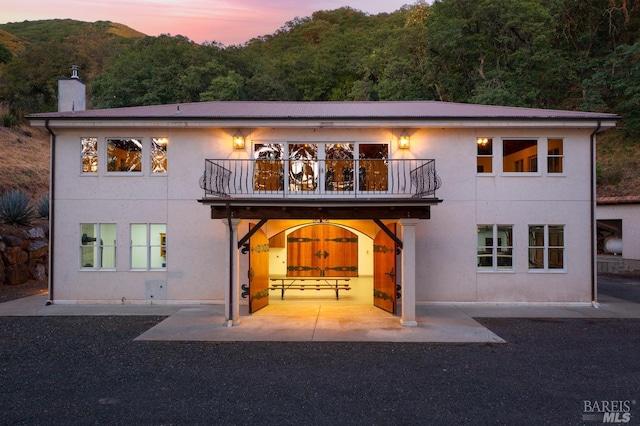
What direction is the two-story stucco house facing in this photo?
toward the camera

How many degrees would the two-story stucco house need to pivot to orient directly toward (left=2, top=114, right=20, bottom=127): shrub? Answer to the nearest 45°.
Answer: approximately 135° to its right

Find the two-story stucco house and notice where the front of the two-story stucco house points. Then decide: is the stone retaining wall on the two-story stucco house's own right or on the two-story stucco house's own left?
on the two-story stucco house's own right

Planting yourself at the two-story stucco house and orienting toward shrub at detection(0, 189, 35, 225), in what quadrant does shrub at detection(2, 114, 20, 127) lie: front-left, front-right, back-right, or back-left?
front-right
